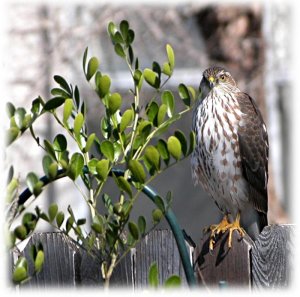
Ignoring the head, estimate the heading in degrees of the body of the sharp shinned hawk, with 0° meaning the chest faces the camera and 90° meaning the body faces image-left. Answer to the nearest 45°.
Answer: approximately 45°

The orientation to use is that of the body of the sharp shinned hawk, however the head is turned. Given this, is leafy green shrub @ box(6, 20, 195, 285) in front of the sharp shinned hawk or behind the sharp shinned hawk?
in front
